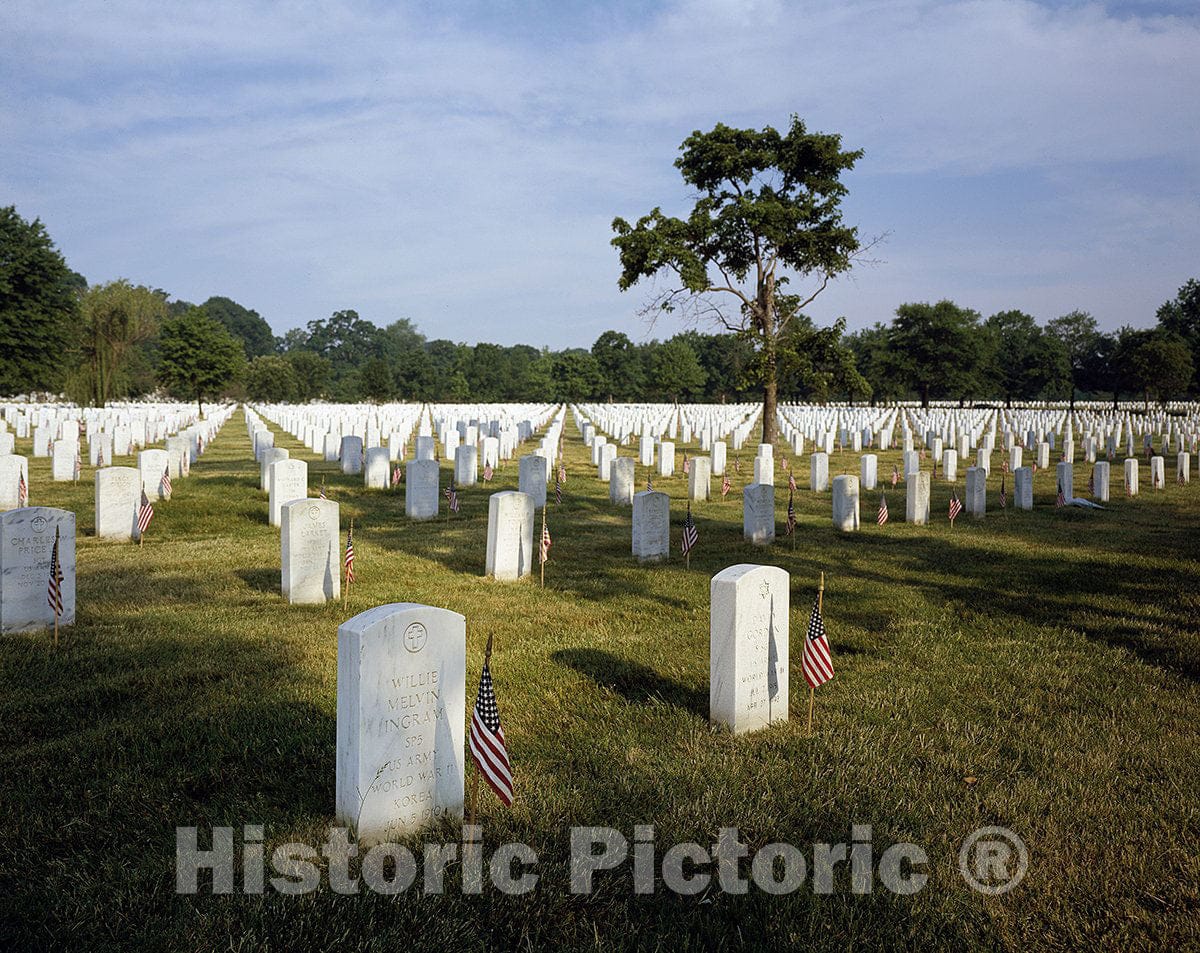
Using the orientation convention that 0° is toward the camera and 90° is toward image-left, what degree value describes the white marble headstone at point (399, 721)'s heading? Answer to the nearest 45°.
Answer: approximately 315°

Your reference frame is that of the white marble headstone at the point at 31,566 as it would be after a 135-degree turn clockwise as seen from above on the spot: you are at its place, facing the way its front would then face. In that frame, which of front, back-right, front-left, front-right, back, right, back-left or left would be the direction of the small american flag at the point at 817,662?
back

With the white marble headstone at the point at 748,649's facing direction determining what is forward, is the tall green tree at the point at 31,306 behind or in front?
behind

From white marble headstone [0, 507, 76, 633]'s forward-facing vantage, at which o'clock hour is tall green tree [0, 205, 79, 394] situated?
The tall green tree is roughly at 6 o'clock from the white marble headstone.

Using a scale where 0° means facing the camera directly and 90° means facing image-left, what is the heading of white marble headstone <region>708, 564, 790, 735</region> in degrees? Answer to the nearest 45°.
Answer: approximately 315°

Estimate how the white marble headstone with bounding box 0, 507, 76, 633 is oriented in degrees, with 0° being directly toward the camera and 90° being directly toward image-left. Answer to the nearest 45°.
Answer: approximately 0°
